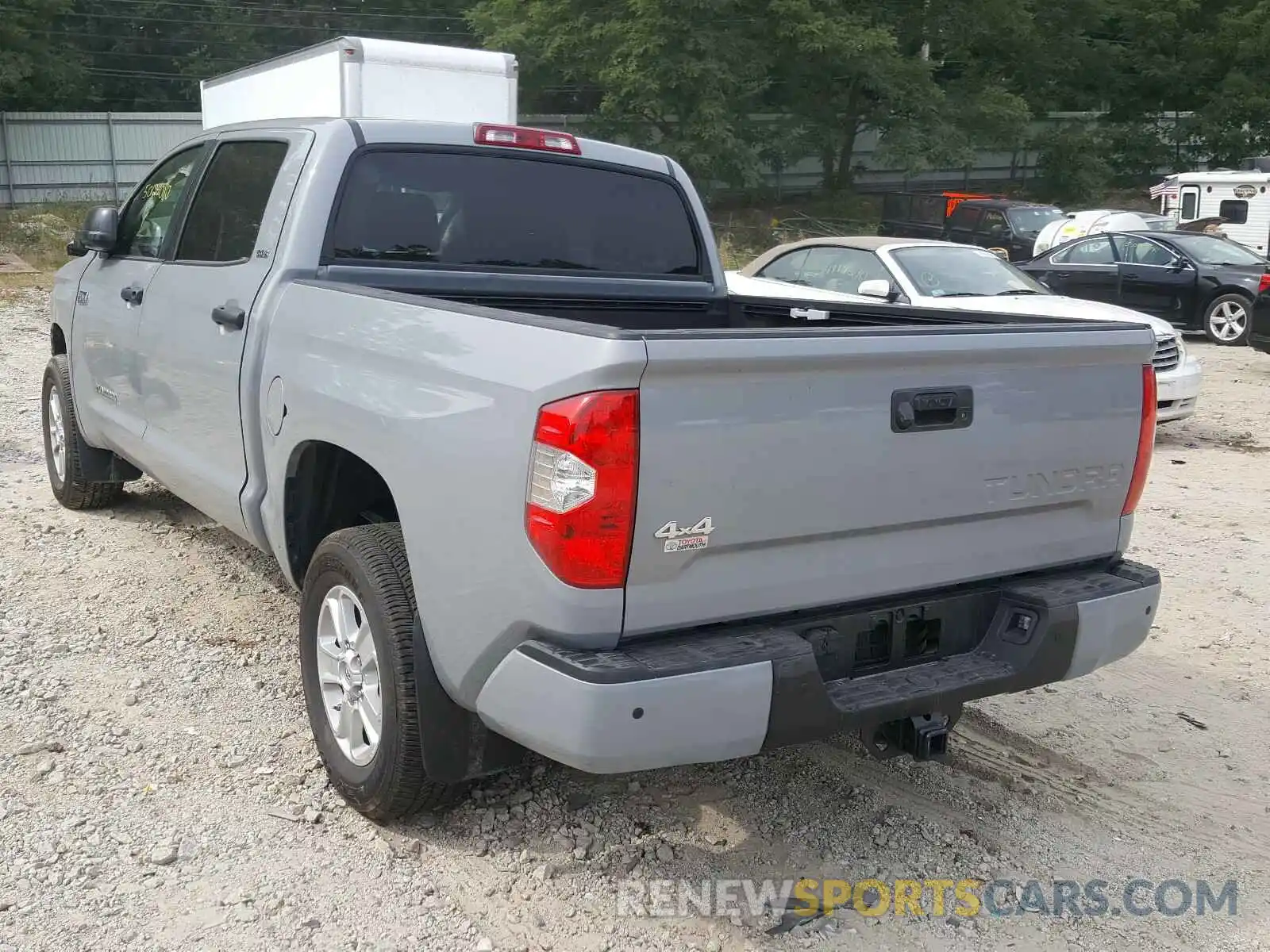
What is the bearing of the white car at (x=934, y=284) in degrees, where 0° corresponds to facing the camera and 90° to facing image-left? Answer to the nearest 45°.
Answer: approximately 315°

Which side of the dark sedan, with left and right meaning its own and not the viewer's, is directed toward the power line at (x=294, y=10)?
back

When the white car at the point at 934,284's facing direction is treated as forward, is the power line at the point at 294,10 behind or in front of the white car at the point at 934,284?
behind

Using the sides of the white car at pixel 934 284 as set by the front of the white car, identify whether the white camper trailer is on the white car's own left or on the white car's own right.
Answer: on the white car's own left

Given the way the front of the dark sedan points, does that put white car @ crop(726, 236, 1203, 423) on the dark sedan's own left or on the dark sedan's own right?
on the dark sedan's own right

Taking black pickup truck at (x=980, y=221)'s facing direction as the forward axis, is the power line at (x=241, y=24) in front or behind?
behind
